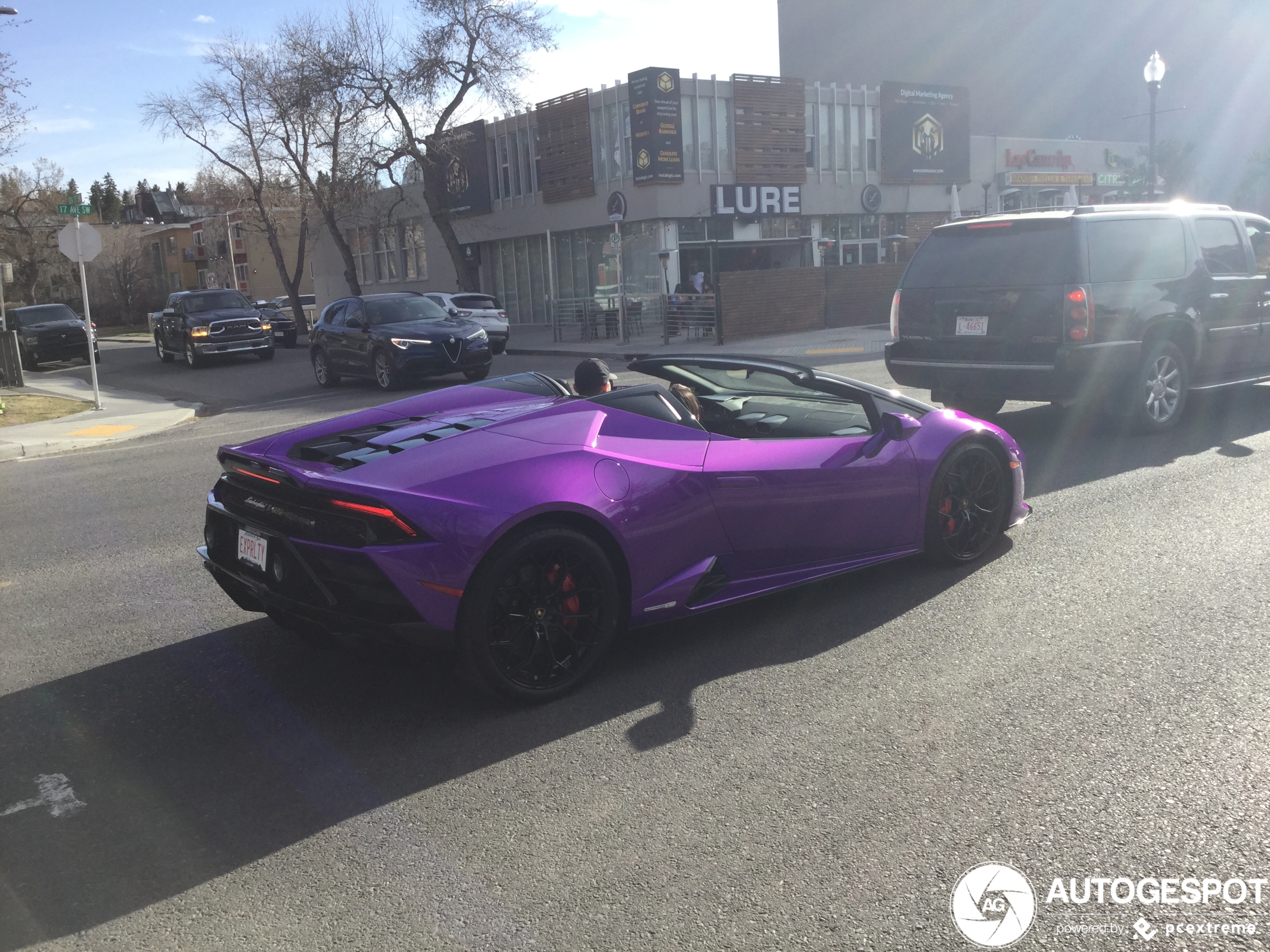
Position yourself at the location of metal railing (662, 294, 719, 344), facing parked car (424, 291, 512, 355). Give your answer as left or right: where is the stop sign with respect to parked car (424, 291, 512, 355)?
left

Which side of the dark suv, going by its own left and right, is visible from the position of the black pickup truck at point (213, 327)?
back

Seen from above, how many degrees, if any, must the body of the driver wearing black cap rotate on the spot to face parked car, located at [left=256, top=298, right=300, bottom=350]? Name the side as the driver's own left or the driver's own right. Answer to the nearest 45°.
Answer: approximately 45° to the driver's own left

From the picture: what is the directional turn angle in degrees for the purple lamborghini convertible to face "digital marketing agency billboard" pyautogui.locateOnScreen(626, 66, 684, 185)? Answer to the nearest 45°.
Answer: approximately 45° to its left

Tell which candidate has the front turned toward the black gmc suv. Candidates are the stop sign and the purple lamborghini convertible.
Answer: the purple lamborghini convertible

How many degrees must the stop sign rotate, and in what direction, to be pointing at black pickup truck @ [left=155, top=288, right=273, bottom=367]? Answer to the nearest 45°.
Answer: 0° — it already faces it

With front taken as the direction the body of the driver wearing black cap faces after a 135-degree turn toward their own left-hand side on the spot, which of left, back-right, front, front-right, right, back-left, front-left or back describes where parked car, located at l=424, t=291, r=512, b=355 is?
right

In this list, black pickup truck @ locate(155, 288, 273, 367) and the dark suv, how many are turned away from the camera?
0

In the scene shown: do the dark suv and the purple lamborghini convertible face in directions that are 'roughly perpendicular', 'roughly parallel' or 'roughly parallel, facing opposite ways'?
roughly perpendicular

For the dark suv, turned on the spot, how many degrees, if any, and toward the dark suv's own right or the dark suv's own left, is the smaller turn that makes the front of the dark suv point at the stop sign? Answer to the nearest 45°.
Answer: approximately 135° to the dark suv's own right

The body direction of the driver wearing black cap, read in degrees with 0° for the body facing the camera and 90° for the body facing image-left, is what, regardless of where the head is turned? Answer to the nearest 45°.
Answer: approximately 225°

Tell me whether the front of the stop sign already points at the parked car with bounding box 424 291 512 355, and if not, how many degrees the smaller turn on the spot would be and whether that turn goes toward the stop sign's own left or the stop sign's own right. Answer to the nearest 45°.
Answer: approximately 45° to the stop sign's own right

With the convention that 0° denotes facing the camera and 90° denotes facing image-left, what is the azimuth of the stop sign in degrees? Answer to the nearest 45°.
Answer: approximately 180°

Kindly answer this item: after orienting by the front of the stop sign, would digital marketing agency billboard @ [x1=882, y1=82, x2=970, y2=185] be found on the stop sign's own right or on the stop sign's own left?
on the stop sign's own right

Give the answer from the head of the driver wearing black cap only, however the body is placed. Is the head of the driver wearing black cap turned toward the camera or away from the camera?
away from the camera

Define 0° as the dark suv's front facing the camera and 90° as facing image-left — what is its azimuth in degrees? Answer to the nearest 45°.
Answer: approximately 315°
